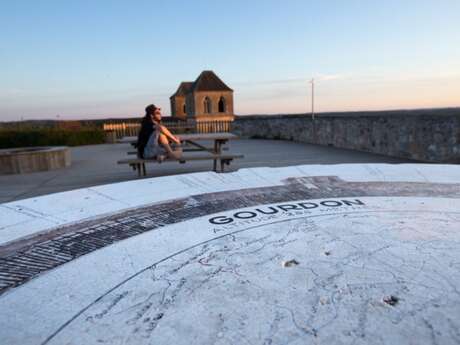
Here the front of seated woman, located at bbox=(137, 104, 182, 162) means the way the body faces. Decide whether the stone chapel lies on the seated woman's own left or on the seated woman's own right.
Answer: on the seated woman's own left

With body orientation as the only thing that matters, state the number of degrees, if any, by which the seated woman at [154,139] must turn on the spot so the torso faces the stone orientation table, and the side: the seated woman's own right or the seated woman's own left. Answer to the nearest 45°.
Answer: approximately 90° to the seated woman's own right

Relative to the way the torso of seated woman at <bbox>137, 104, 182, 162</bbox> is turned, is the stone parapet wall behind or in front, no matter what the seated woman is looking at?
in front

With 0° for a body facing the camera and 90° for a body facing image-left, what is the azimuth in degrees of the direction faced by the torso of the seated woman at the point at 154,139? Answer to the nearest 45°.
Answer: approximately 270°

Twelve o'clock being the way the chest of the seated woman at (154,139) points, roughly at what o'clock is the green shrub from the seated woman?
The green shrub is roughly at 8 o'clock from the seated woman.

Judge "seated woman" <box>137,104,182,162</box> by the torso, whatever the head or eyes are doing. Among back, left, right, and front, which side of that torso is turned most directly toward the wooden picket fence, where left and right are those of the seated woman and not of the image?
left

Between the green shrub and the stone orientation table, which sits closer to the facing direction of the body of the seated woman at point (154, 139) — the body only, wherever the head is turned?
the stone orientation table

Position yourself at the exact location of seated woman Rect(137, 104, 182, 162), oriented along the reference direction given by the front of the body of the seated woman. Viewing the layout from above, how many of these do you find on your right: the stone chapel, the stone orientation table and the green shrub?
1

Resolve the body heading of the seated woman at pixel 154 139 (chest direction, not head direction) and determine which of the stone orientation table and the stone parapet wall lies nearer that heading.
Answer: the stone parapet wall
